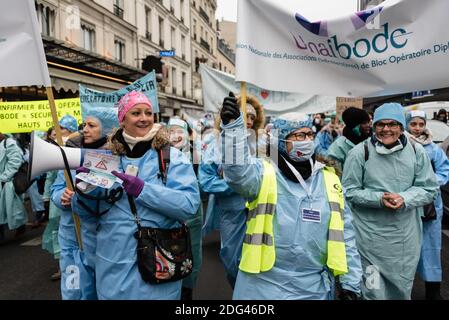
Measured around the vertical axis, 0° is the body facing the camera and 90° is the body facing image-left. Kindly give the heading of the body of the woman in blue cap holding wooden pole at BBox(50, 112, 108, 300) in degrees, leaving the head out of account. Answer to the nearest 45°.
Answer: approximately 45°

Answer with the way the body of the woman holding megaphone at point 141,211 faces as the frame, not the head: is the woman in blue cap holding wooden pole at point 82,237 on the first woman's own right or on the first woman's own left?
on the first woman's own right

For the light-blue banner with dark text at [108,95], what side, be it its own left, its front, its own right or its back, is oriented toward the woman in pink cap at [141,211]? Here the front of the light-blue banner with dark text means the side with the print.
front

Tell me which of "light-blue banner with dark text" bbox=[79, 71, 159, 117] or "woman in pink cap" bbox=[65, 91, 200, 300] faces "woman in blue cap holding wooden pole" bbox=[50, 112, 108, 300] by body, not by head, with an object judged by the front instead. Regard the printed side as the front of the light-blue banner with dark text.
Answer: the light-blue banner with dark text

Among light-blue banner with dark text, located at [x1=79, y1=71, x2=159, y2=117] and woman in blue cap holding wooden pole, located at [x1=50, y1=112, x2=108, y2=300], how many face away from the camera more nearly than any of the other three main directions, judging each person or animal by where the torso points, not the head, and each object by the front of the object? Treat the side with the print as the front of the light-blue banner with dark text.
0

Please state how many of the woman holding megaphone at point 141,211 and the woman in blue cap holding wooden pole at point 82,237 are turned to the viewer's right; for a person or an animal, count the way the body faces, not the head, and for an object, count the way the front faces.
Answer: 0

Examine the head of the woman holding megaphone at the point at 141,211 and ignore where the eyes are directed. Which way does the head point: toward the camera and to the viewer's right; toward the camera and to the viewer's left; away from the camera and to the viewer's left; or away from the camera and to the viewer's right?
toward the camera and to the viewer's right

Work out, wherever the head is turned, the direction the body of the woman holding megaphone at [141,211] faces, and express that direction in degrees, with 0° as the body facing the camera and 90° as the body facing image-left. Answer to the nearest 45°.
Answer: approximately 45°
